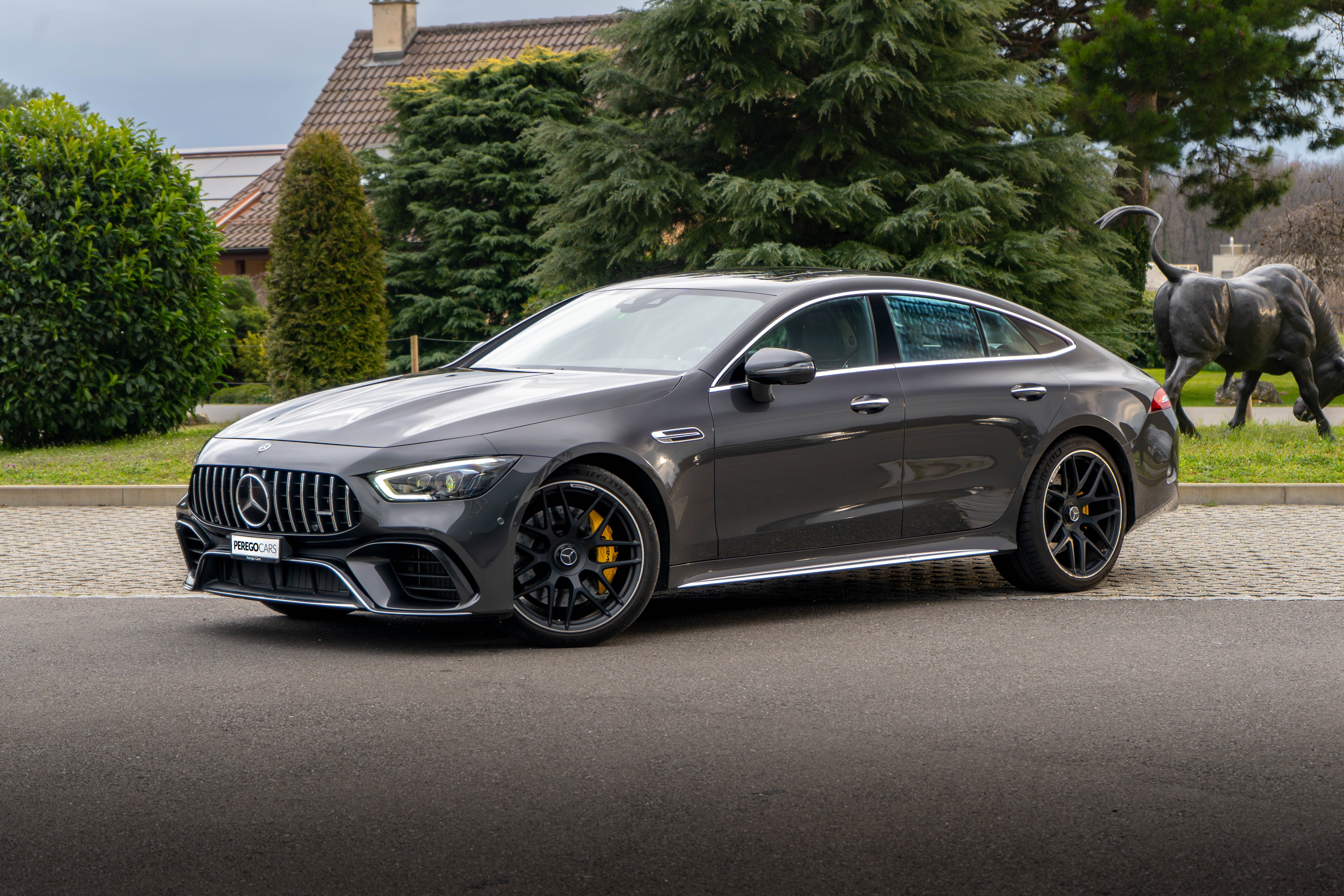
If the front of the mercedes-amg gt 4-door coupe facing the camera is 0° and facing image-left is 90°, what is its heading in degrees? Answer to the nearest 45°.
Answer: approximately 45°

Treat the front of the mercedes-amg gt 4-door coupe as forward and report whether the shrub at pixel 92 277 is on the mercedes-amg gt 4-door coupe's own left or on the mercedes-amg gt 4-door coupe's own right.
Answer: on the mercedes-amg gt 4-door coupe's own right

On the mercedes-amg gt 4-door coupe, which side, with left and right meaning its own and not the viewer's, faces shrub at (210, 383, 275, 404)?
right

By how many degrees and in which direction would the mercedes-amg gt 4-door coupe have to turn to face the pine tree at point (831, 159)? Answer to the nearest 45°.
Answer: approximately 135° to its right

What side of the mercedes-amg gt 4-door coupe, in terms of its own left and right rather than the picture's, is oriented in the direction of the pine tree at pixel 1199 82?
back

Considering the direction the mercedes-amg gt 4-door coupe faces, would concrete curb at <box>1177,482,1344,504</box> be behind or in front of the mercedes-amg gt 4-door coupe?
behind

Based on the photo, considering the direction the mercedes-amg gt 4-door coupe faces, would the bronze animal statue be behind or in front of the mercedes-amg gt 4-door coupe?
behind

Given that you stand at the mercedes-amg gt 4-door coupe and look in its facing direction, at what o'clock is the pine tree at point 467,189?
The pine tree is roughly at 4 o'clock from the mercedes-amg gt 4-door coupe.

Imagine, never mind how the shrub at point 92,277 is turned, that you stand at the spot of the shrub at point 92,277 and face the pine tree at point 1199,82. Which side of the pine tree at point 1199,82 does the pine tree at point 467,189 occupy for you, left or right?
left

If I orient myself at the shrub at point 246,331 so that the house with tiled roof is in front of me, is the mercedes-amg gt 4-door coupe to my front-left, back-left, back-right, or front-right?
back-right
